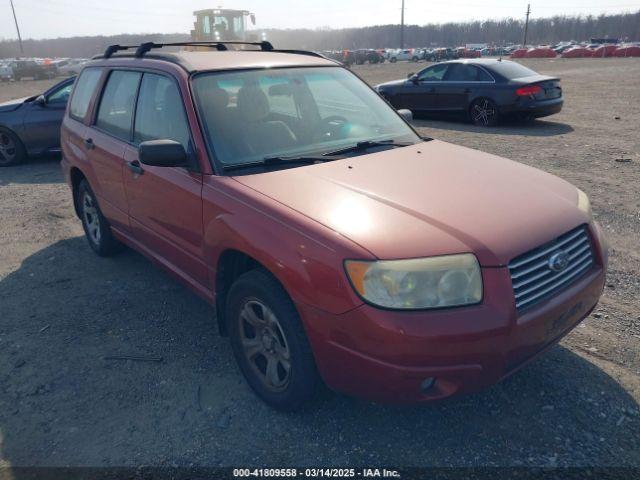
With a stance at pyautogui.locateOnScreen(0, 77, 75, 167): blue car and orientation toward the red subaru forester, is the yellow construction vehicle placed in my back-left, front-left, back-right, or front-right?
back-left

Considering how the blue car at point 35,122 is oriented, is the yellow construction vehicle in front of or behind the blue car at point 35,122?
behind

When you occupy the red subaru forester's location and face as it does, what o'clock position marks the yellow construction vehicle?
The yellow construction vehicle is roughly at 7 o'clock from the red subaru forester.

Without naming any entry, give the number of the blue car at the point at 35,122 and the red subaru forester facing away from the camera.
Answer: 0

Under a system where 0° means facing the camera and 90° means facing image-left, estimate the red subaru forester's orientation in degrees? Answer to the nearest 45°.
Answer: approximately 315°

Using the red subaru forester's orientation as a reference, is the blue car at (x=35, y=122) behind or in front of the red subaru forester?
behind
